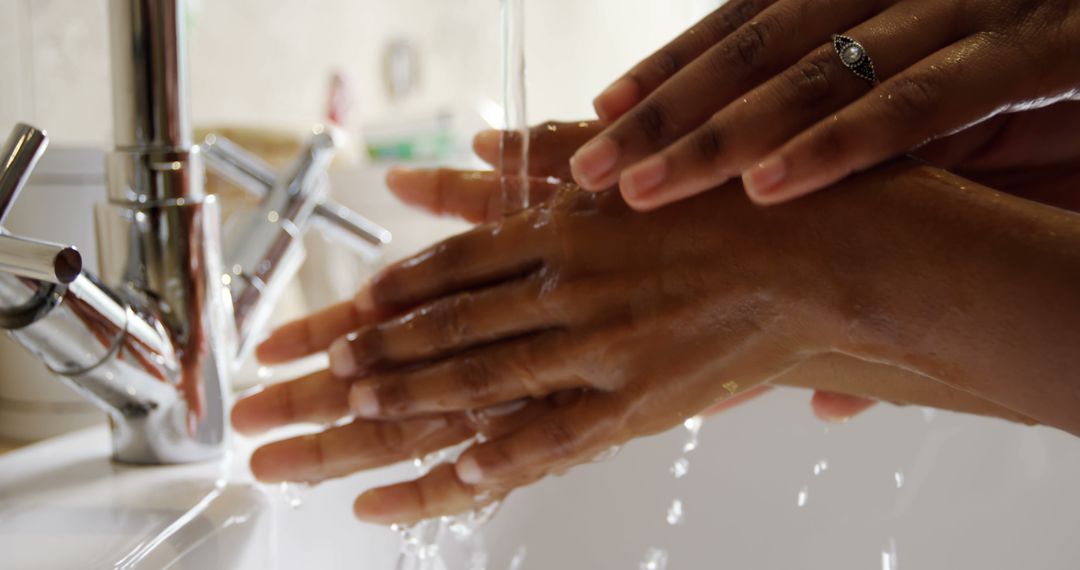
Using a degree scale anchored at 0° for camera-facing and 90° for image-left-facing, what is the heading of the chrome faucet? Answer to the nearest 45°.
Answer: approximately 315°
